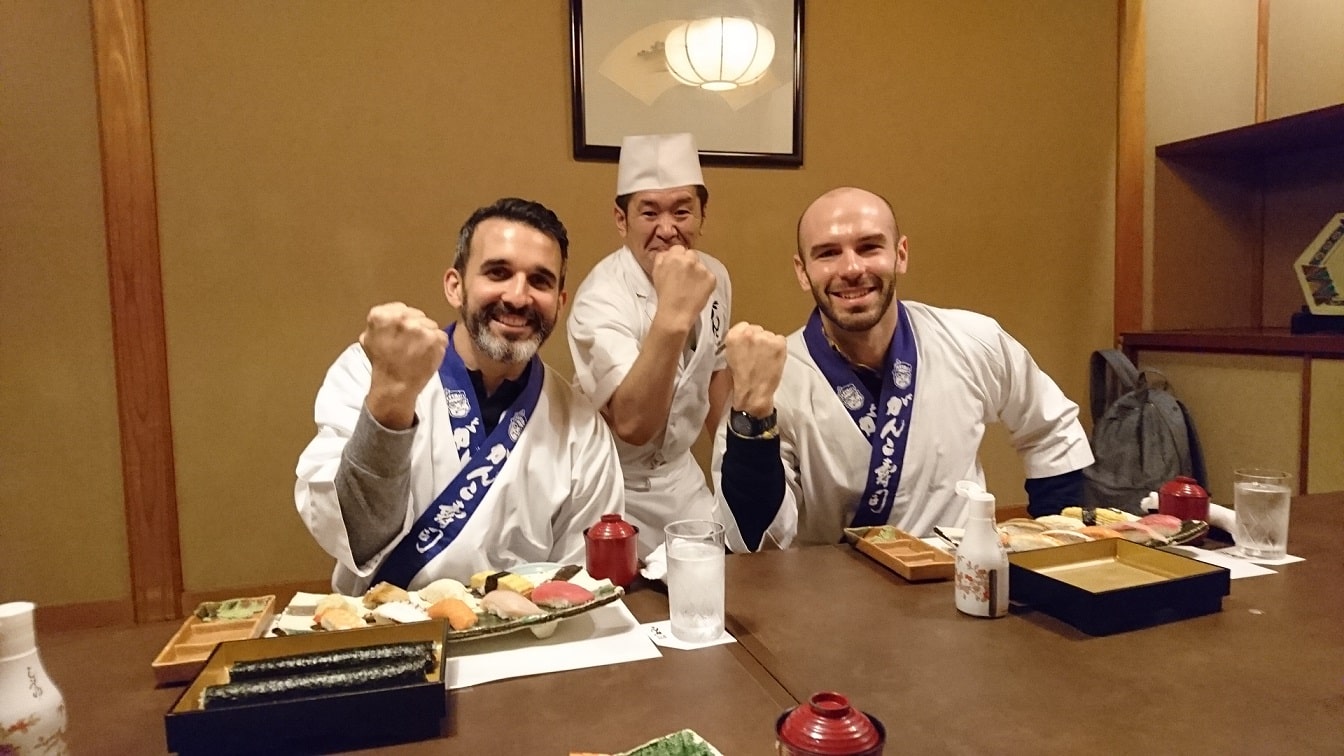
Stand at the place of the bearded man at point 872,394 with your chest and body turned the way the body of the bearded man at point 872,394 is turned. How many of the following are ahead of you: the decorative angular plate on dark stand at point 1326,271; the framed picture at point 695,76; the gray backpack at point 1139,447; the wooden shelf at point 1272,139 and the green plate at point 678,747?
1

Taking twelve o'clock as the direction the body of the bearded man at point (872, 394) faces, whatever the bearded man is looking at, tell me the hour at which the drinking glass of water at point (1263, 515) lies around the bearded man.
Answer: The drinking glass of water is roughly at 10 o'clock from the bearded man.

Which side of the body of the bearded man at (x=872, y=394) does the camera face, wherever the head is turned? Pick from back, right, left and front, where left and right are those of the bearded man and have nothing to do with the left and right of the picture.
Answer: front

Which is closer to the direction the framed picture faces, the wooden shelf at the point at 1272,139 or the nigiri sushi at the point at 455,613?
the nigiri sushi

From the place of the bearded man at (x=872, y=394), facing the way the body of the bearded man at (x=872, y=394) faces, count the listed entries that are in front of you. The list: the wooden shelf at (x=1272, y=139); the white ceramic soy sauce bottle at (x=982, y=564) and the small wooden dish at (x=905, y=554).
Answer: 2

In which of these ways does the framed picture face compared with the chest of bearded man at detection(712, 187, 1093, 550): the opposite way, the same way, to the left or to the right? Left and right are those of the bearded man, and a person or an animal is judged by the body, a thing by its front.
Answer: the same way

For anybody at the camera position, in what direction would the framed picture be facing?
facing the viewer

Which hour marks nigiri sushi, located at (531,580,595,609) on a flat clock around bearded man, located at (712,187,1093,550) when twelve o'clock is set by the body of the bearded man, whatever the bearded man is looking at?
The nigiri sushi is roughly at 1 o'clock from the bearded man.

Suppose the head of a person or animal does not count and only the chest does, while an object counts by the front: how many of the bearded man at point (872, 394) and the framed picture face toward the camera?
2

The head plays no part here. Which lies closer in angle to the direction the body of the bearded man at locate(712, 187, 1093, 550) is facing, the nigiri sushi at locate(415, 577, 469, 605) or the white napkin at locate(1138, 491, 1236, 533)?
the nigiri sushi

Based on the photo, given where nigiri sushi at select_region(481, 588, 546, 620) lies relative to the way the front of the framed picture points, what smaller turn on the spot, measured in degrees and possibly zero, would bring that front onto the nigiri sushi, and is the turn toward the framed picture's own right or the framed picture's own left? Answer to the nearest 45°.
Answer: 0° — it already faces it

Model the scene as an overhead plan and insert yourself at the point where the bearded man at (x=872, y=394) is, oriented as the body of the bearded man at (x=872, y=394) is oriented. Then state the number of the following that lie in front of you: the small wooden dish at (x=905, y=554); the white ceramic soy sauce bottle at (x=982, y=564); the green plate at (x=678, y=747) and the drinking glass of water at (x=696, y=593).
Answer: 4

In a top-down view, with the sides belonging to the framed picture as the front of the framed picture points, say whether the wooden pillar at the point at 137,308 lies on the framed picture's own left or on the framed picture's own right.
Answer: on the framed picture's own right

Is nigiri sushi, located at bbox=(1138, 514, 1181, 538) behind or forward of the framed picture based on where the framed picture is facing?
forward

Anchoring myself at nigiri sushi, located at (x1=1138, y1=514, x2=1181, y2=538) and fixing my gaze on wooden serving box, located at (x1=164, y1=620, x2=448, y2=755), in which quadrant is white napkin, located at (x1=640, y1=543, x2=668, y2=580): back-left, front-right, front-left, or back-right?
front-right

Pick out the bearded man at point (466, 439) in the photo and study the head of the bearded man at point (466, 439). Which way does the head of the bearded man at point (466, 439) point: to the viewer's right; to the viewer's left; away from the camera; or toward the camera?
toward the camera

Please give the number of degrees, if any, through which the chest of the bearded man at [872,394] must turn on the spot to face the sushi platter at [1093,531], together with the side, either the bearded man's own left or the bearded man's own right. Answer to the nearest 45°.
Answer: approximately 45° to the bearded man's own left
